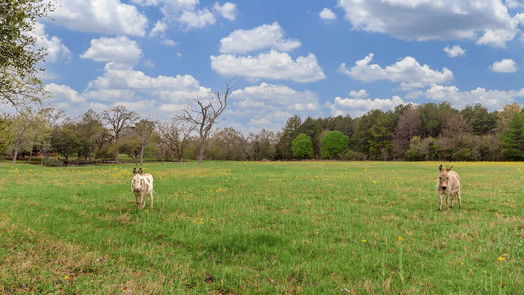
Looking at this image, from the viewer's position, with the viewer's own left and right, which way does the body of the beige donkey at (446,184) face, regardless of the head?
facing the viewer and to the left of the viewer

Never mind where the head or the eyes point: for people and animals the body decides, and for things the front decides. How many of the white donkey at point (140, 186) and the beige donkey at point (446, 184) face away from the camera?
0

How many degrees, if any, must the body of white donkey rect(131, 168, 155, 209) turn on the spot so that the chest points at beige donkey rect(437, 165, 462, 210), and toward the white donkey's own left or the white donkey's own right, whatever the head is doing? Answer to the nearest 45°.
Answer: approximately 135° to the white donkey's own left
